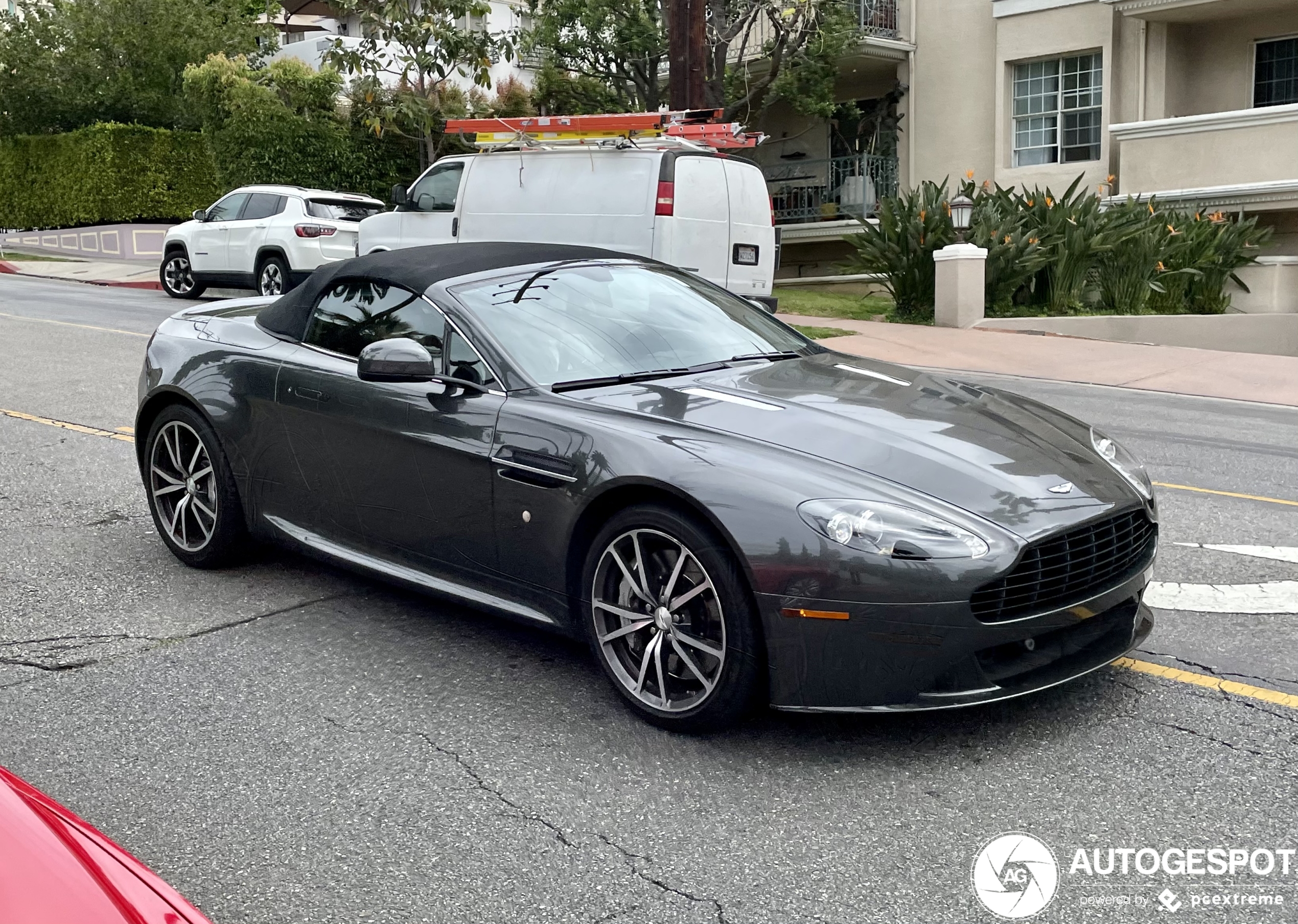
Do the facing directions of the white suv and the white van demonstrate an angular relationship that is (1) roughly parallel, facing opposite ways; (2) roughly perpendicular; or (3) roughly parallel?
roughly parallel

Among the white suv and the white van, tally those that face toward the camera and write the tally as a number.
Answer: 0

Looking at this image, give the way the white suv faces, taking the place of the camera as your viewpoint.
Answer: facing away from the viewer and to the left of the viewer

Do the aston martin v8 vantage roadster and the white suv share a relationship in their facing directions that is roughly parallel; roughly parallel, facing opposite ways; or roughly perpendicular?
roughly parallel, facing opposite ways

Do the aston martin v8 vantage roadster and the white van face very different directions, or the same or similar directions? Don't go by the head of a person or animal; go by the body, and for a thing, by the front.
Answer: very different directions

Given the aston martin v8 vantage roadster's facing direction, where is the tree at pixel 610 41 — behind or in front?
behind

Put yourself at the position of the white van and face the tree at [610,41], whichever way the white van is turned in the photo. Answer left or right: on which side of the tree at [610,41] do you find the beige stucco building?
right

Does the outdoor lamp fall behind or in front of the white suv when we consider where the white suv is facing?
behind

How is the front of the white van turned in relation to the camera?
facing away from the viewer and to the left of the viewer

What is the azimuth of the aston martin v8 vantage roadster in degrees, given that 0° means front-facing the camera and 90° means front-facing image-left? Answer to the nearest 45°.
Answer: approximately 315°

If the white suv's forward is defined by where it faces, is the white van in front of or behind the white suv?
behind

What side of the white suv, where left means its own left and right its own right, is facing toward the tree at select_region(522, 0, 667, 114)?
right
